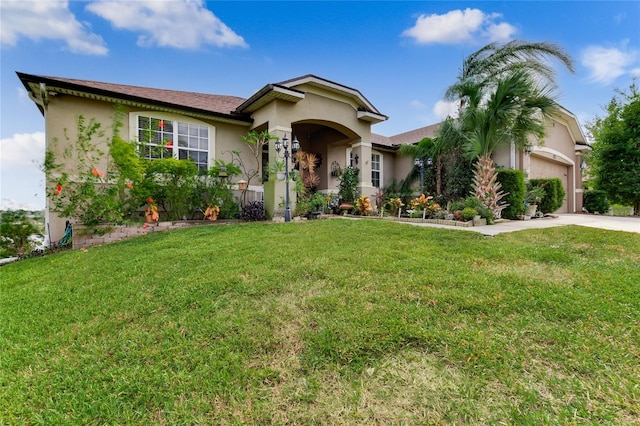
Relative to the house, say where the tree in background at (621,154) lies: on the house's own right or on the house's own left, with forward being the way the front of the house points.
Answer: on the house's own left

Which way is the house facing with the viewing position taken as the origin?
facing the viewer and to the right of the viewer

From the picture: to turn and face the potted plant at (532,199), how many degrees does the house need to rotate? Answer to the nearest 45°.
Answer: approximately 45° to its left

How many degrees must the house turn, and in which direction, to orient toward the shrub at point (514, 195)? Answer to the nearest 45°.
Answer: approximately 45° to its left

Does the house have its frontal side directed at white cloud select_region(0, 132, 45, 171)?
no

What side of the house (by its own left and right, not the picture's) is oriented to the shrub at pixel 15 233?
right

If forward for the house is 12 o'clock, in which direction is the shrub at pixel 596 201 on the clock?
The shrub is roughly at 10 o'clock from the house.

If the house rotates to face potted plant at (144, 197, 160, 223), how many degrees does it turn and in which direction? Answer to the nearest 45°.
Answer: approximately 90° to its right
